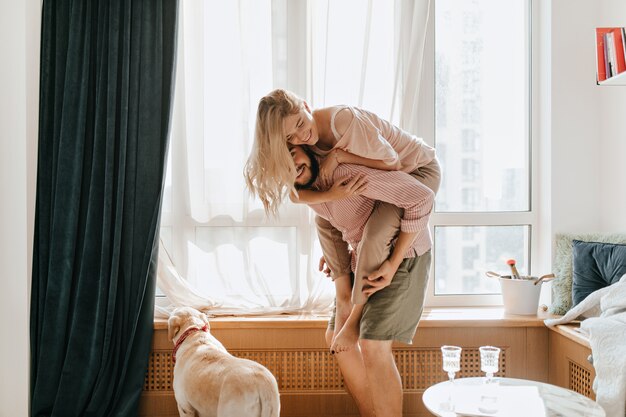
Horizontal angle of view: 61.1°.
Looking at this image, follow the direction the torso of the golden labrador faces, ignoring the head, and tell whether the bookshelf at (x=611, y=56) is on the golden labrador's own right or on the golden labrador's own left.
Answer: on the golden labrador's own right

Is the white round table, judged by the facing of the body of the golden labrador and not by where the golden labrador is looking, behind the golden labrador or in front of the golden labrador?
behind

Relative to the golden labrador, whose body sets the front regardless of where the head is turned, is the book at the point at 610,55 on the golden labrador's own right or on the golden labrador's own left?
on the golden labrador's own right

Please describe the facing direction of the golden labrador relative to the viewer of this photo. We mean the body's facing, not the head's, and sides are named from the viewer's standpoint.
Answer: facing away from the viewer and to the left of the viewer

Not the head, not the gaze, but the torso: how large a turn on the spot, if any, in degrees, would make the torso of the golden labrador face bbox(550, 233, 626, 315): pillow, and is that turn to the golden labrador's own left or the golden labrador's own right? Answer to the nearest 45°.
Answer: approximately 135° to the golden labrador's own right

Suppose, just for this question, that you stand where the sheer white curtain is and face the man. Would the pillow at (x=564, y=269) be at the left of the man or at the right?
left

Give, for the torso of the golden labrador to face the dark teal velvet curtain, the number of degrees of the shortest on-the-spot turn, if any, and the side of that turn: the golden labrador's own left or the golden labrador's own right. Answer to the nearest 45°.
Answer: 0° — it already faces it

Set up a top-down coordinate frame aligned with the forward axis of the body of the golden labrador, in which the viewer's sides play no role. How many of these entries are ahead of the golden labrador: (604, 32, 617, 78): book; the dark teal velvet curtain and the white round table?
1

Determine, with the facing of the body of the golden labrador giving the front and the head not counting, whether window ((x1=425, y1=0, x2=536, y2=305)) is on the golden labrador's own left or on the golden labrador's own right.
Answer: on the golden labrador's own right
